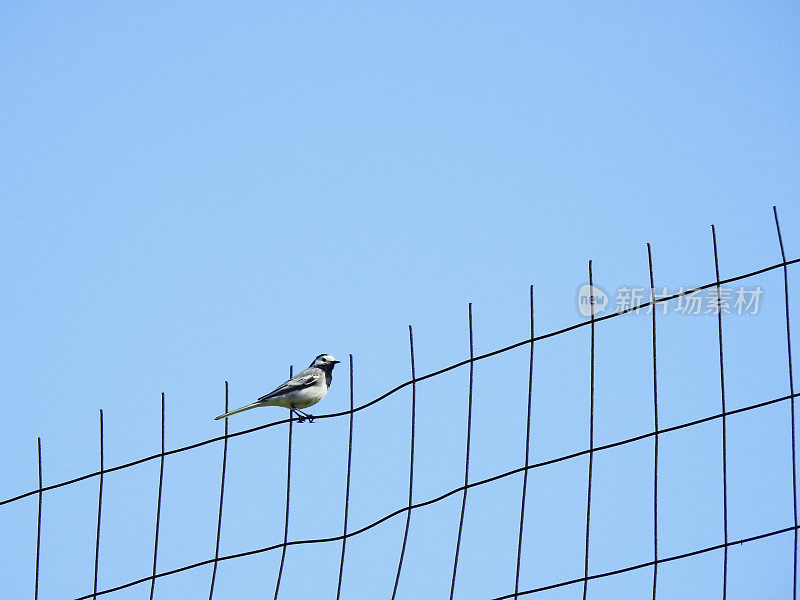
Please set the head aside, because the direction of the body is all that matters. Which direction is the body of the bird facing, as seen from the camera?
to the viewer's right
